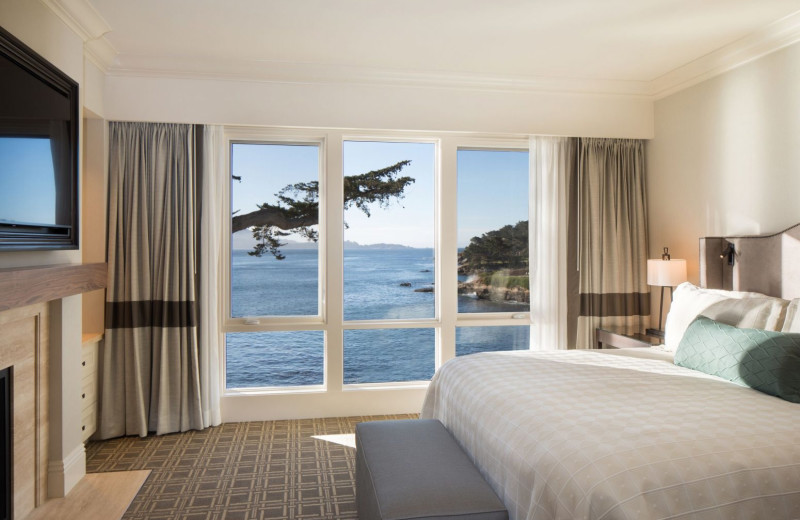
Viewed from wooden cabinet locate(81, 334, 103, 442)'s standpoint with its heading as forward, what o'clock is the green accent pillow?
The green accent pillow is roughly at 12 o'clock from the wooden cabinet.

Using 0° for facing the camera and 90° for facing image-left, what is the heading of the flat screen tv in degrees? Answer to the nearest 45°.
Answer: approximately 315°

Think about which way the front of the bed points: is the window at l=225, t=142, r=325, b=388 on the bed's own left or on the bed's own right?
on the bed's own right

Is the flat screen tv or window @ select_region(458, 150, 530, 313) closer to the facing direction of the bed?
the flat screen tv

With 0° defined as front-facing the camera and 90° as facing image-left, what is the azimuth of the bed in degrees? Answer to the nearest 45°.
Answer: approximately 45°

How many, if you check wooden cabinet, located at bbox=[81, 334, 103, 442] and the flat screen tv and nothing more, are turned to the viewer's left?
0

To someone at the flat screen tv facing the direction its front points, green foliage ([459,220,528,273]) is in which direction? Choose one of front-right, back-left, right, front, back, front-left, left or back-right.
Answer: front-left

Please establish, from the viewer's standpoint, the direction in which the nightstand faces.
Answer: facing the viewer and to the left of the viewer

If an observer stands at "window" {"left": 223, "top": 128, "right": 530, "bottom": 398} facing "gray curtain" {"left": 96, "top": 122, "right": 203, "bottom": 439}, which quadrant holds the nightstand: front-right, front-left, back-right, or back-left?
back-left

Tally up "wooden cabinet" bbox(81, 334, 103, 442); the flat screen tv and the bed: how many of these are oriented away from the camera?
0

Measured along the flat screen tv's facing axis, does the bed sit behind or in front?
in front

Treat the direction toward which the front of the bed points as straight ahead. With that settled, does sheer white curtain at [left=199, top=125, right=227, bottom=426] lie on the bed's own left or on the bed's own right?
on the bed's own right

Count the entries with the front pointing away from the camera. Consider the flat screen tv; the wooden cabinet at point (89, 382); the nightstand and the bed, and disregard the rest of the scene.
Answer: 0

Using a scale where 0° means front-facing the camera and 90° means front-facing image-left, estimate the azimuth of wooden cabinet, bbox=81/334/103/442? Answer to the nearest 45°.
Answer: approximately 315°
